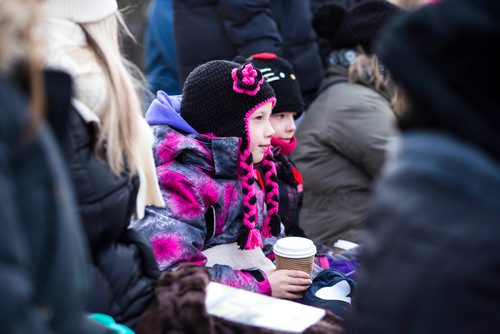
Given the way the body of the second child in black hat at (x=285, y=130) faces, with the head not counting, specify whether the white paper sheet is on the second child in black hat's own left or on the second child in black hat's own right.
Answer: on the second child in black hat's own right

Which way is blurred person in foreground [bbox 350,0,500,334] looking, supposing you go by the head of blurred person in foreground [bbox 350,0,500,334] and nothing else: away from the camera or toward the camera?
away from the camera

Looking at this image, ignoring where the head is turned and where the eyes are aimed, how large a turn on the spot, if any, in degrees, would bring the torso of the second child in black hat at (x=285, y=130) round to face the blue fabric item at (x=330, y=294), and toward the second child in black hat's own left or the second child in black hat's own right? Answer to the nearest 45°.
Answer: approximately 45° to the second child in black hat's own right

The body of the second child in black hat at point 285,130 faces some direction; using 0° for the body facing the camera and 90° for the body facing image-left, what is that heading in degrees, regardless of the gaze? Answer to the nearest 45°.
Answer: approximately 315°

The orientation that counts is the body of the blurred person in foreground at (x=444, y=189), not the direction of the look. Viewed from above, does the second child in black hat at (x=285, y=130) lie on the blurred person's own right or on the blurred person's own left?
on the blurred person's own left
